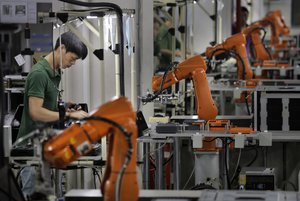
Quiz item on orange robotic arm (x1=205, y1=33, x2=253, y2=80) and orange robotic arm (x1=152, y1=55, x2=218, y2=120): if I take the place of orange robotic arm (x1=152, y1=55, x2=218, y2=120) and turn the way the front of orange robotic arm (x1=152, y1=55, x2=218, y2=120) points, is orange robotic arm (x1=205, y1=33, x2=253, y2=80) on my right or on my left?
on my right

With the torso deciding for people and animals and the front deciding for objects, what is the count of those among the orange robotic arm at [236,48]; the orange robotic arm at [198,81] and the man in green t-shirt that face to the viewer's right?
1

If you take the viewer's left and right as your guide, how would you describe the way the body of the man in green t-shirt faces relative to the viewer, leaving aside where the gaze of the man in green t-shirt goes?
facing to the right of the viewer

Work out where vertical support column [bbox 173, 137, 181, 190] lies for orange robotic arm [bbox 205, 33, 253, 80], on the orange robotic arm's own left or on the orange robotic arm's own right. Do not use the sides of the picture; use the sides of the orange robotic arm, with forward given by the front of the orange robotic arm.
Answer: on the orange robotic arm's own left

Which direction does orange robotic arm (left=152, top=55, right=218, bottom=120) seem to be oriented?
to the viewer's left

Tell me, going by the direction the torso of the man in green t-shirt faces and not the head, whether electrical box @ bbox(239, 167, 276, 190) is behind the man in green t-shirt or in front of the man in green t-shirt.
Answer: in front

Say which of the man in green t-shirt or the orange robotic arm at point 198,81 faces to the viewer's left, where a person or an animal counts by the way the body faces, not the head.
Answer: the orange robotic arm

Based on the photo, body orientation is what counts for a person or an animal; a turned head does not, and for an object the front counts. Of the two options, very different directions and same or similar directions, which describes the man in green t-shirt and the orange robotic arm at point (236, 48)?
very different directions

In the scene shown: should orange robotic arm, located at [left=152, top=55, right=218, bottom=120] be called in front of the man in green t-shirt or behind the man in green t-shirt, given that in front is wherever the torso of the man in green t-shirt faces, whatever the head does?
in front

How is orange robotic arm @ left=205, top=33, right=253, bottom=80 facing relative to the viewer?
to the viewer's left

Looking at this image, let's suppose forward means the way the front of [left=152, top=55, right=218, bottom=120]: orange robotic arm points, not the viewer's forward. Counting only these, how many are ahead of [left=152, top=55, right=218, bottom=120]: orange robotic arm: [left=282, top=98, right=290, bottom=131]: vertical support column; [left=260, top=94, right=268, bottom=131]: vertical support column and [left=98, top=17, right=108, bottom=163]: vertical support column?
1

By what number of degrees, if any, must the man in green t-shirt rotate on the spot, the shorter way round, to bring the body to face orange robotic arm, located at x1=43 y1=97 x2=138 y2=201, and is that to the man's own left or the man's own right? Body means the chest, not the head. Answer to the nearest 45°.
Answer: approximately 90° to the man's own right
